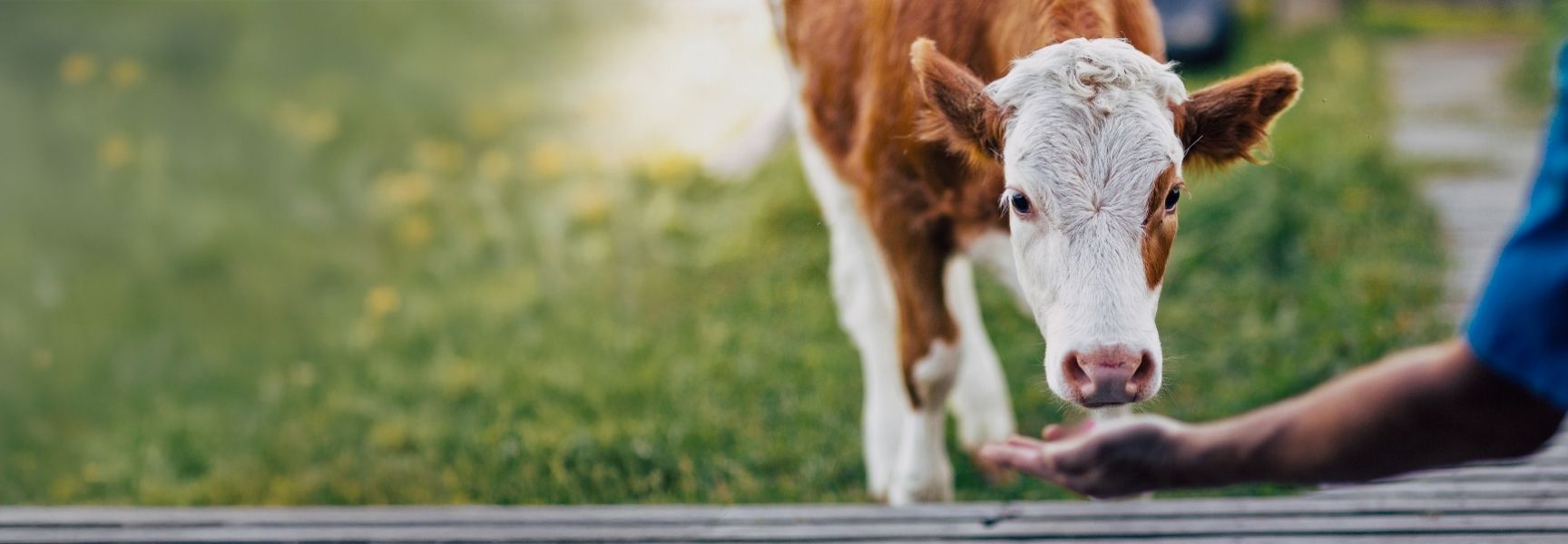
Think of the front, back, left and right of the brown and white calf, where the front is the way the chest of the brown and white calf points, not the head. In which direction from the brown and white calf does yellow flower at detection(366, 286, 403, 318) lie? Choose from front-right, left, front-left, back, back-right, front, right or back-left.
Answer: back

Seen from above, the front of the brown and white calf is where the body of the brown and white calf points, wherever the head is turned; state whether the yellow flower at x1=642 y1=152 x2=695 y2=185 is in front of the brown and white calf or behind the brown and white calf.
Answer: behind

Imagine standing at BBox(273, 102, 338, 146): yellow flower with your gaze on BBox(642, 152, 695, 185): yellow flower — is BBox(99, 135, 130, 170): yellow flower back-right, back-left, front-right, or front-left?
back-right

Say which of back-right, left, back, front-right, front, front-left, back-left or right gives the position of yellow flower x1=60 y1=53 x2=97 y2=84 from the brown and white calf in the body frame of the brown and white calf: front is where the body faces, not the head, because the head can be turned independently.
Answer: back

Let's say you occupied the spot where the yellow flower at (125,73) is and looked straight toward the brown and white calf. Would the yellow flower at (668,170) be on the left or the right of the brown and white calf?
left

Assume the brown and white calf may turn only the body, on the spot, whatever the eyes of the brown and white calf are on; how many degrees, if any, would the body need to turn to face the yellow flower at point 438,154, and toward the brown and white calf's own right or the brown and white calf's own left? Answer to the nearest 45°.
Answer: approximately 180°

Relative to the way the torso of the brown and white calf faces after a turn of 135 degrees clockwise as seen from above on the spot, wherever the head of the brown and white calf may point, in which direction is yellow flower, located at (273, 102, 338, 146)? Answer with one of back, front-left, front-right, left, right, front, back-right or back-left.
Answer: front-right

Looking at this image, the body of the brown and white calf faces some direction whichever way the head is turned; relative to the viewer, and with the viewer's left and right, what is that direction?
facing the viewer and to the right of the viewer

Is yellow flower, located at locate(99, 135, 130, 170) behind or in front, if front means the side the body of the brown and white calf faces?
behind

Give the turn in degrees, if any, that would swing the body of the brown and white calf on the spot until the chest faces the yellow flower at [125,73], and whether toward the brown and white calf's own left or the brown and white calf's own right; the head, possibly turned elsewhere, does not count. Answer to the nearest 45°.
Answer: approximately 180°

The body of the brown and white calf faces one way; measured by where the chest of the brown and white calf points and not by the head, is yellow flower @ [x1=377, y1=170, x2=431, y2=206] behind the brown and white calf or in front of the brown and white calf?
behind
